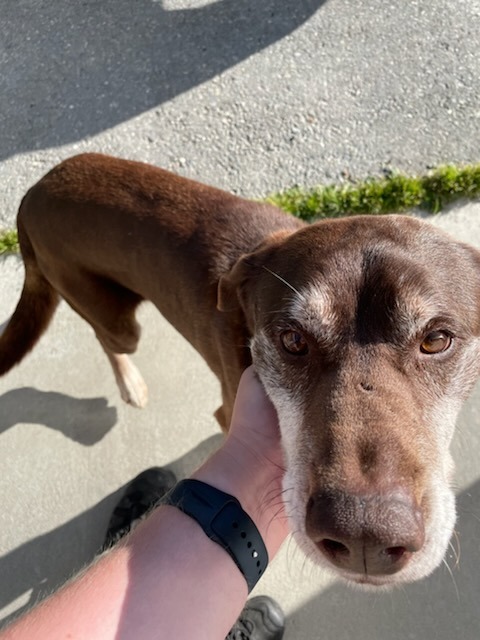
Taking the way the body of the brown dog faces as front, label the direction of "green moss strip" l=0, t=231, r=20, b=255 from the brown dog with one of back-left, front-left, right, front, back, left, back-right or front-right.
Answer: back

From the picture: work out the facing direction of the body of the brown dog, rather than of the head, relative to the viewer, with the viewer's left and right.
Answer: facing the viewer and to the right of the viewer
